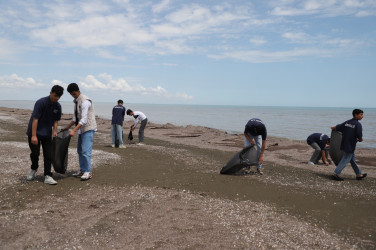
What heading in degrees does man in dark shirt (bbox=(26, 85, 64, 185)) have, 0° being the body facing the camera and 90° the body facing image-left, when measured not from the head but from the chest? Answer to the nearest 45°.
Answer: approximately 315°

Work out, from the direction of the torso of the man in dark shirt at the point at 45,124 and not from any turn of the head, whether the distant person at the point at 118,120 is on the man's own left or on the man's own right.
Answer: on the man's own left
